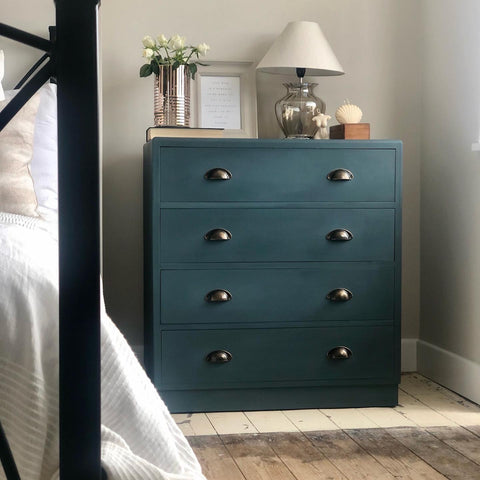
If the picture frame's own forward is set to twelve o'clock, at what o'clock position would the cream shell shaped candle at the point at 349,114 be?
The cream shell shaped candle is roughly at 10 o'clock from the picture frame.

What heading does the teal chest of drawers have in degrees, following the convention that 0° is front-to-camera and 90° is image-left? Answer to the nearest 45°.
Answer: approximately 0°

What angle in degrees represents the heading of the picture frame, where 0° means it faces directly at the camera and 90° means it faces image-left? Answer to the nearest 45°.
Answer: approximately 0°

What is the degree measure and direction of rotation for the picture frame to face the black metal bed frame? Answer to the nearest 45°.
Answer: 0° — it already faces it
